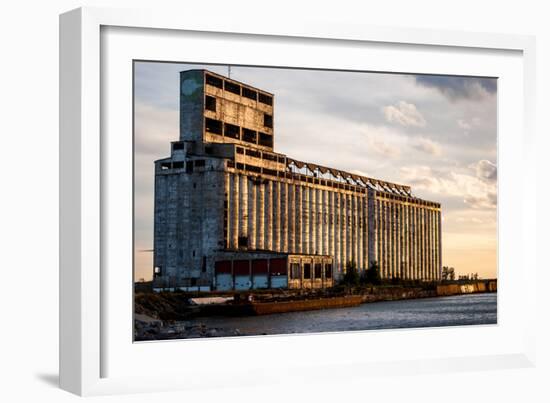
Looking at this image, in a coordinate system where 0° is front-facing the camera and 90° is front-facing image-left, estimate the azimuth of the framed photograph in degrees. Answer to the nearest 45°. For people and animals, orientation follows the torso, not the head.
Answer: approximately 315°
